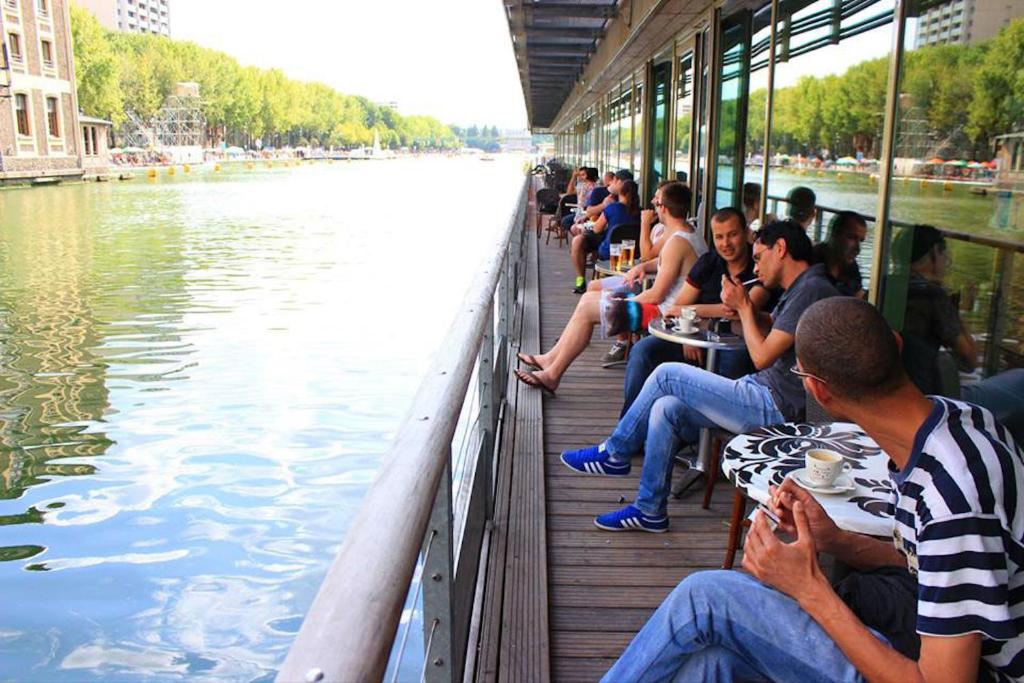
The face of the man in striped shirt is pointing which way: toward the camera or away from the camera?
away from the camera

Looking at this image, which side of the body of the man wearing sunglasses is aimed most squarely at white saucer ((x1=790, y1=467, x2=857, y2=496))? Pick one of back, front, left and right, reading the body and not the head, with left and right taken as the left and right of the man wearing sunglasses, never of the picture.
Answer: left

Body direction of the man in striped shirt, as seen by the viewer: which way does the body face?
to the viewer's left

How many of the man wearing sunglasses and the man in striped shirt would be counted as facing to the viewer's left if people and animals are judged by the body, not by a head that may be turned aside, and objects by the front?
2

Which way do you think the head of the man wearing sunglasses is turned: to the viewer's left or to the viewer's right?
to the viewer's left

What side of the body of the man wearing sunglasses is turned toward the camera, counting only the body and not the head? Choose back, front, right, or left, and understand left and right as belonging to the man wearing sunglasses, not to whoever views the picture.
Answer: left

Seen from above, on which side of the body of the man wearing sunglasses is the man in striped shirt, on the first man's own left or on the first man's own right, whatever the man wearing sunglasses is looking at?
on the first man's own left
